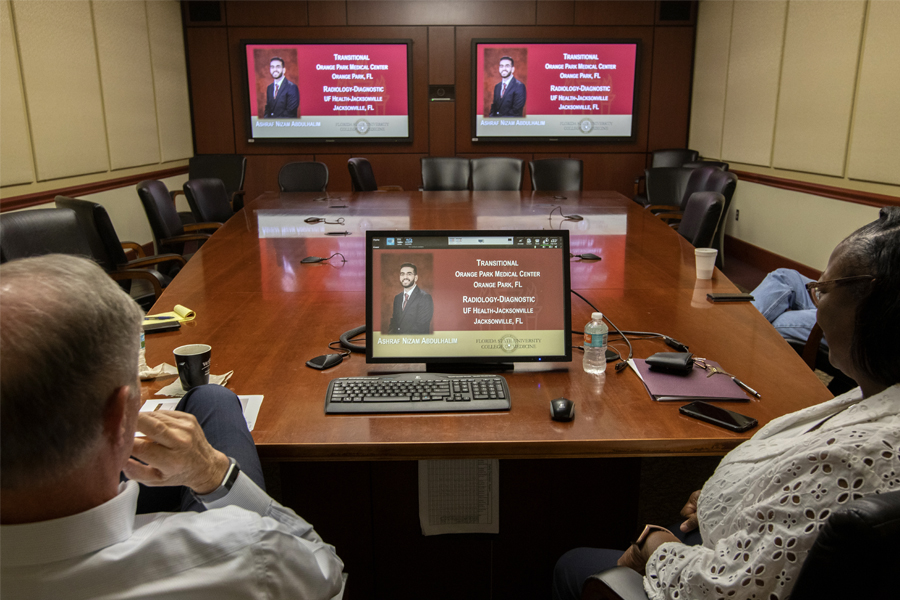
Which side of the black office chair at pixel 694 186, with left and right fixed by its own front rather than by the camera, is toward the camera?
left

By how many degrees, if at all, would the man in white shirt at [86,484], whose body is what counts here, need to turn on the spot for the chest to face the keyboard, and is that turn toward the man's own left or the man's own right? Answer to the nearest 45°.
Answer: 0° — they already face it

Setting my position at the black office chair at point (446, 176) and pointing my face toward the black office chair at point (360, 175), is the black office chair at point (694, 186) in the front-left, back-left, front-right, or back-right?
back-left

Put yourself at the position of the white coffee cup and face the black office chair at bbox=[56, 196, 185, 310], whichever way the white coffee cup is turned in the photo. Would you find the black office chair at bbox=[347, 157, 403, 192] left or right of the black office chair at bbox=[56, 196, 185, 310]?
right

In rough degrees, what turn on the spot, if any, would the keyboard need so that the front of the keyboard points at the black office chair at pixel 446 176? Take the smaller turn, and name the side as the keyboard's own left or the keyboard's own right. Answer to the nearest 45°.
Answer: approximately 180°

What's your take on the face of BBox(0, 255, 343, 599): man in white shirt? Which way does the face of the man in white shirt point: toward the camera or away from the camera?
away from the camera

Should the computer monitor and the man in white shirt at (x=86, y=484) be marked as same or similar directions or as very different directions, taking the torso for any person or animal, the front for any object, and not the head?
very different directions

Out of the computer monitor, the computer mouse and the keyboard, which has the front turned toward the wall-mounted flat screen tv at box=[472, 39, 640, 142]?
the computer mouse

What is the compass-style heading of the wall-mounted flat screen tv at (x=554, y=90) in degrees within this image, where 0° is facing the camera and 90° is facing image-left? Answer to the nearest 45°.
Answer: approximately 0°

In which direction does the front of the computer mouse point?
away from the camera
